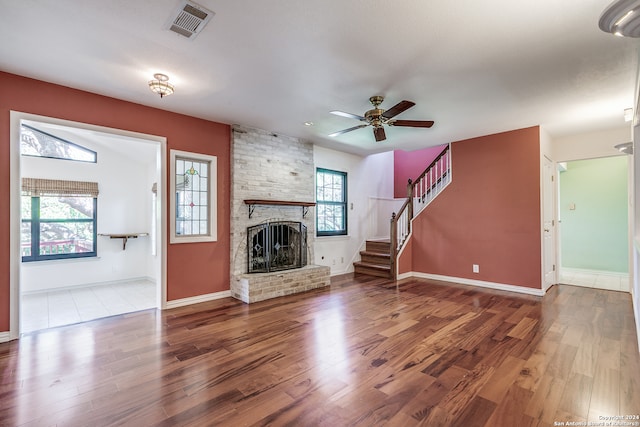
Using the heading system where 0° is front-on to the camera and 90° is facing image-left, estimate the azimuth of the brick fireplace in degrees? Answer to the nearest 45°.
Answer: approximately 315°

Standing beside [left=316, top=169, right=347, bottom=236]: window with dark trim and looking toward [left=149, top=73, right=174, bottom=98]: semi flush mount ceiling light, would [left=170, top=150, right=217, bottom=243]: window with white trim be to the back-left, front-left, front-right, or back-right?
front-right

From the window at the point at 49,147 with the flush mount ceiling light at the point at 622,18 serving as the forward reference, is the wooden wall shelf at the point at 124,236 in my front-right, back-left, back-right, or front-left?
front-left

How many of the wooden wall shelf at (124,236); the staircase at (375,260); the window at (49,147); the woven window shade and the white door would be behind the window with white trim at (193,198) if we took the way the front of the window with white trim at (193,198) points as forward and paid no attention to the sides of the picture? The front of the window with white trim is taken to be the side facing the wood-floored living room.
3

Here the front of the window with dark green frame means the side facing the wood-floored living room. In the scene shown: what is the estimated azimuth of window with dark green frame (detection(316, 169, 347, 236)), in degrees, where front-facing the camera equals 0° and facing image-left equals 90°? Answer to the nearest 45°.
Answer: approximately 315°

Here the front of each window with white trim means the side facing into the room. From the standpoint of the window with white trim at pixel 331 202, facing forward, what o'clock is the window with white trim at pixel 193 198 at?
the window with white trim at pixel 193 198 is roughly at 3 o'clock from the window with white trim at pixel 331 202.

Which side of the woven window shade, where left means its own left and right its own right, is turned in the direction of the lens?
front

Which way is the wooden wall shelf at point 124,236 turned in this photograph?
toward the camera

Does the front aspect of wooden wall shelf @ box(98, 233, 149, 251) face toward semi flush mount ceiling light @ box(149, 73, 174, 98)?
yes

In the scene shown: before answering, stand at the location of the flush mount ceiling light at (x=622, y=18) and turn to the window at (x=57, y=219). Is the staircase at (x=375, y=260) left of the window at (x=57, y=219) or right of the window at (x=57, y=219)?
right

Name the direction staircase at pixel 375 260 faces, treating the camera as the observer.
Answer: facing the viewer and to the left of the viewer

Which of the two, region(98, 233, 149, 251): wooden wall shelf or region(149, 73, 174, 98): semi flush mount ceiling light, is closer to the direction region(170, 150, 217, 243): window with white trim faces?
the semi flush mount ceiling light

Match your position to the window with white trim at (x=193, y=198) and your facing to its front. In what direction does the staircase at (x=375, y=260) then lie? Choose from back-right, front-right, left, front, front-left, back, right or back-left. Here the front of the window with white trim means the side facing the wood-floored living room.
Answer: front-left

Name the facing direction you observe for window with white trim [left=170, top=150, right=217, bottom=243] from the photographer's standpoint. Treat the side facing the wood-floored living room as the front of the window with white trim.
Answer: facing the viewer and to the right of the viewer

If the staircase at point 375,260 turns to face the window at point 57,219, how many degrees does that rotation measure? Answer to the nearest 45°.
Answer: approximately 45° to its right

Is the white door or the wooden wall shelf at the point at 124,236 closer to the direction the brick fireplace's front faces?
the white door

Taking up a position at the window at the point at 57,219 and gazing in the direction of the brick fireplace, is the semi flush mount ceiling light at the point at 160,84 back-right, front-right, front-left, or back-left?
front-right

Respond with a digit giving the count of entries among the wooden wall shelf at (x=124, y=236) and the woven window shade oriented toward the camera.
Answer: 2
